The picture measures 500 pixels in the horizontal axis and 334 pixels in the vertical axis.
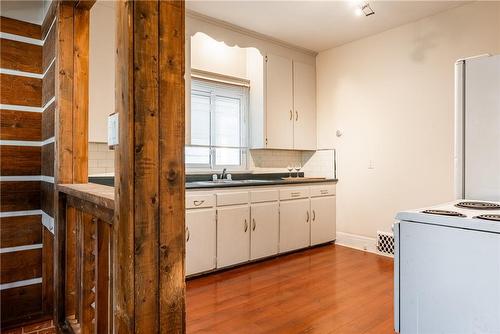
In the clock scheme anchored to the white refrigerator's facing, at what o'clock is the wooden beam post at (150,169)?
The wooden beam post is roughly at 10 o'clock from the white refrigerator.

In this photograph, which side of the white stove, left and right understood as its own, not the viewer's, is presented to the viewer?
left

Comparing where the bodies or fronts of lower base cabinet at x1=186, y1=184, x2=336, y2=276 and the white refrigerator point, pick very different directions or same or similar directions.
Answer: very different directions

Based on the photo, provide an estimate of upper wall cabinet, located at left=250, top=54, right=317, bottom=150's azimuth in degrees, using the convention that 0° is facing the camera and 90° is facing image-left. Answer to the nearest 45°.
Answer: approximately 315°

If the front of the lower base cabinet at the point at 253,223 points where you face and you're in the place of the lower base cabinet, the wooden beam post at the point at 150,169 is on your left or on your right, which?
on your right

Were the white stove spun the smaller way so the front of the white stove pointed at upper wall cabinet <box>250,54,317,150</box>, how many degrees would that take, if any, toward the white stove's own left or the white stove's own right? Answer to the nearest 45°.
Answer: approximately 45° to the white stove's own right

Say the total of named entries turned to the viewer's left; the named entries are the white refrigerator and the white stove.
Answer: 2

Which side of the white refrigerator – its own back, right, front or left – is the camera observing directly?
left

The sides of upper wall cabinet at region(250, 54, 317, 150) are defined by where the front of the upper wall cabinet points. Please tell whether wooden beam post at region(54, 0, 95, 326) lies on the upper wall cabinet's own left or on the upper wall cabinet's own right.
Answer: on the upper wall cabinet's own right

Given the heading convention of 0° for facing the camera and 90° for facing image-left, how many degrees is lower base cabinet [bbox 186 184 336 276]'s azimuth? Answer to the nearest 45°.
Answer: approximately 315°
